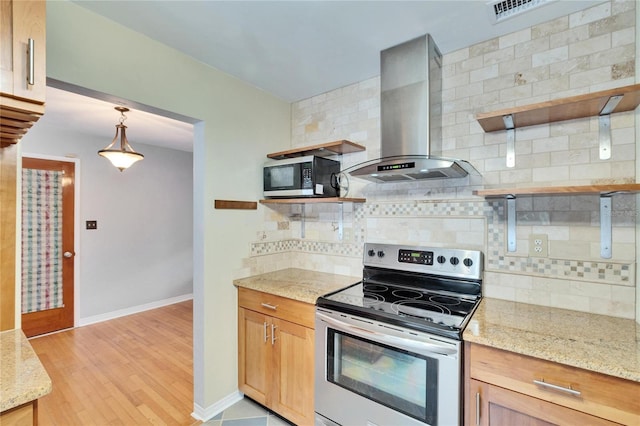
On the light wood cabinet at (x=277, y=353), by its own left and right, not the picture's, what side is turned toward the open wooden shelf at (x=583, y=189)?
left

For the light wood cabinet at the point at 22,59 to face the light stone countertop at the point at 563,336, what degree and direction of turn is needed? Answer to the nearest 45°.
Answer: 0° — it already faces it

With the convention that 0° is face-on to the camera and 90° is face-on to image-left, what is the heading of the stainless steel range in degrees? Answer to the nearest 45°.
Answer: approximately 45°

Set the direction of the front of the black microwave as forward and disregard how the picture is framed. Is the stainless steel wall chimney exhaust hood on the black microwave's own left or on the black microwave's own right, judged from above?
on the black microwave's own left

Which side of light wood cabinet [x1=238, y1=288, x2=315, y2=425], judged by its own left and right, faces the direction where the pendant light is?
right
